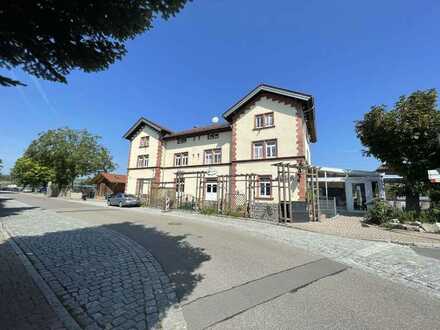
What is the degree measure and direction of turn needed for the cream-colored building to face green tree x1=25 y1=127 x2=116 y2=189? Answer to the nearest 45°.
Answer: approximately 90° to its right

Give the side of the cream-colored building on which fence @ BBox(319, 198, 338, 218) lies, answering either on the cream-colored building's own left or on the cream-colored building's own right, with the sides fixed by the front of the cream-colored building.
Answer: on the cream-colored building's own left

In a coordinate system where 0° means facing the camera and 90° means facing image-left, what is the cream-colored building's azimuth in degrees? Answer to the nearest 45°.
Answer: approximately 45°

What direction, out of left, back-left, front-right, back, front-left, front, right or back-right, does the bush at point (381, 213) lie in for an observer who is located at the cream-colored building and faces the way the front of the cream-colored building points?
left

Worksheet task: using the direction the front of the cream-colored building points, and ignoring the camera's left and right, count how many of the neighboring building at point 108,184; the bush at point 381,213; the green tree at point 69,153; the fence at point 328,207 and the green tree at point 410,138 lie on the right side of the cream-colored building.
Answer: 2

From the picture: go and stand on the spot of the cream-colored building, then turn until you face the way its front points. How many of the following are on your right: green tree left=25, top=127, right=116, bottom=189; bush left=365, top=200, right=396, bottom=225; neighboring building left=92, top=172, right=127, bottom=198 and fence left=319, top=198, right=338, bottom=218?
2

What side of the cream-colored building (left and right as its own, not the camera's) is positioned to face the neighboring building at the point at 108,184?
right

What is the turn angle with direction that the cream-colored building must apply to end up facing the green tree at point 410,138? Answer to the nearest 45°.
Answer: approximately 90° to its left

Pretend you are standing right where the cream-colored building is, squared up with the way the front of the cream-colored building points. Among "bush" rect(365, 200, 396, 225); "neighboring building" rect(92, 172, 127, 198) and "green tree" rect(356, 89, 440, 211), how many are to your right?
1
